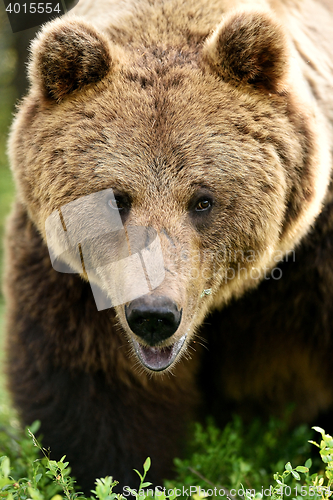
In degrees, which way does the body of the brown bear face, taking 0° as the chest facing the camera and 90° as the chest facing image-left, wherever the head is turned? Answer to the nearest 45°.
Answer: approximately 0°
